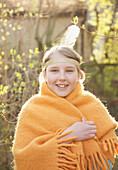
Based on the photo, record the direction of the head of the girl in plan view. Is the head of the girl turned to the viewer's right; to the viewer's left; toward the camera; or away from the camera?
toward the camera

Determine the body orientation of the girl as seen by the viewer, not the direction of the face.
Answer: toward the camera
